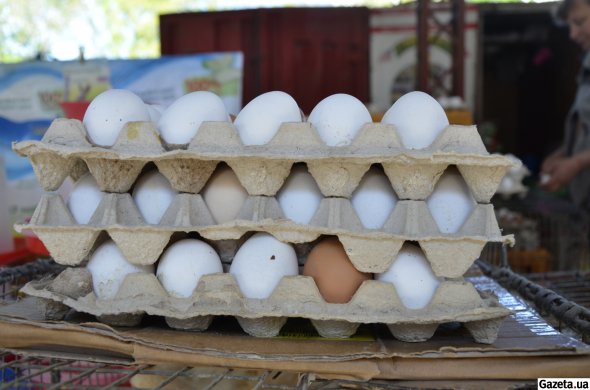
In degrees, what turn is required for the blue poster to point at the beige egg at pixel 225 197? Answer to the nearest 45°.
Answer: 0° — it already faces it

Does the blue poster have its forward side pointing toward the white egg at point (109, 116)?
yes

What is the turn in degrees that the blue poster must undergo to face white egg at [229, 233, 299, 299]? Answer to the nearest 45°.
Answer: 0° — it already faces it

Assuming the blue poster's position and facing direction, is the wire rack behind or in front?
in front

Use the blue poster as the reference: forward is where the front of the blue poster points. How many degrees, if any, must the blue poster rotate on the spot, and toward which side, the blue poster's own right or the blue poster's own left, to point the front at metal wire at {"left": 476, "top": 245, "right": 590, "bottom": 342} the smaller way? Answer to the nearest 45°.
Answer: approximately 45° to the blue poster's own left

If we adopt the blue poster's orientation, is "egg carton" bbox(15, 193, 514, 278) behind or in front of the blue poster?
in front

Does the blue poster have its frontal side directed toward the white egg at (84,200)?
yes

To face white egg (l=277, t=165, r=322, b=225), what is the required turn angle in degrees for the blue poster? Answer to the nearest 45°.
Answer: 0° — it already faces it

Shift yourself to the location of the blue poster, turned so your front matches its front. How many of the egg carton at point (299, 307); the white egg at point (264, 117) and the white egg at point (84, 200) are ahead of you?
3

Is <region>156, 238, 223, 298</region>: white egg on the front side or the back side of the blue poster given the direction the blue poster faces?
on the front side

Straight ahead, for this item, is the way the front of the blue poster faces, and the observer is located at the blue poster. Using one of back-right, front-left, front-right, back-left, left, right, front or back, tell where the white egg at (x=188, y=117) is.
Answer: front

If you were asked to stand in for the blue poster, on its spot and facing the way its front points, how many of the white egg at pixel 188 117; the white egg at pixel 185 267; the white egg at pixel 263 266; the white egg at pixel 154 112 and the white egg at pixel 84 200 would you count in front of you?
5

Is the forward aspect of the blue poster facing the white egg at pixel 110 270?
yes

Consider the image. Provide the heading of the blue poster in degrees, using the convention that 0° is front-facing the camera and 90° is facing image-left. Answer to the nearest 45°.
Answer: approximately 0°
